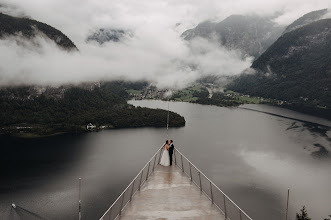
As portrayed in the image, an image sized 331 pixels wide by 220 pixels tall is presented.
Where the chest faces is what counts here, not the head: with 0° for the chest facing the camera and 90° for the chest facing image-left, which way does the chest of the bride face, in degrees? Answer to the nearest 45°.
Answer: approximately 270°
